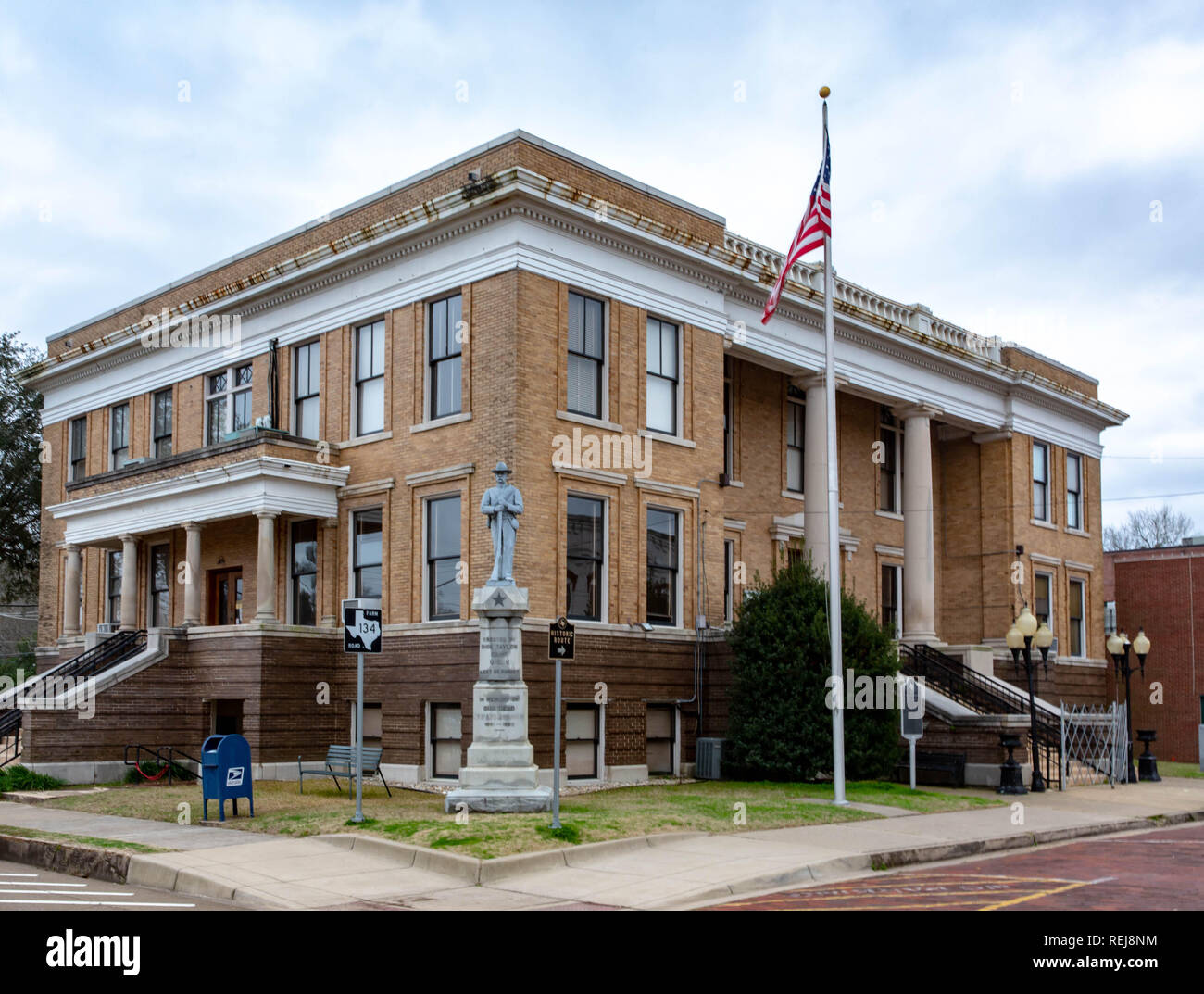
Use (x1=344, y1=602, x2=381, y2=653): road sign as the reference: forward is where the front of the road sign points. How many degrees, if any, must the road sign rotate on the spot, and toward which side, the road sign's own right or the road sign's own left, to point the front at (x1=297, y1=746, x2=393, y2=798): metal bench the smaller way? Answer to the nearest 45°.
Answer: approximately 180°

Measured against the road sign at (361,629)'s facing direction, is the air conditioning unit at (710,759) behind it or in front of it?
behind

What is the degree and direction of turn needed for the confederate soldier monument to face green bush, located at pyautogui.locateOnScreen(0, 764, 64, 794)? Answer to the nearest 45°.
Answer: approximately 135° to its right

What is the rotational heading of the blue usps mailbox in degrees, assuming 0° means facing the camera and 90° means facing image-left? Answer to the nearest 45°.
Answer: approximately 45°

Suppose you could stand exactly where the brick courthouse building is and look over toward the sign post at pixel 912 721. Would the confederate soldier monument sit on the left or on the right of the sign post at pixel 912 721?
right

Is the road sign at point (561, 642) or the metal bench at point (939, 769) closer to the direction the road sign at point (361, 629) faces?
the road sign

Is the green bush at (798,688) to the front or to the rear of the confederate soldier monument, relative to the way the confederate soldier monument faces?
to the rear
